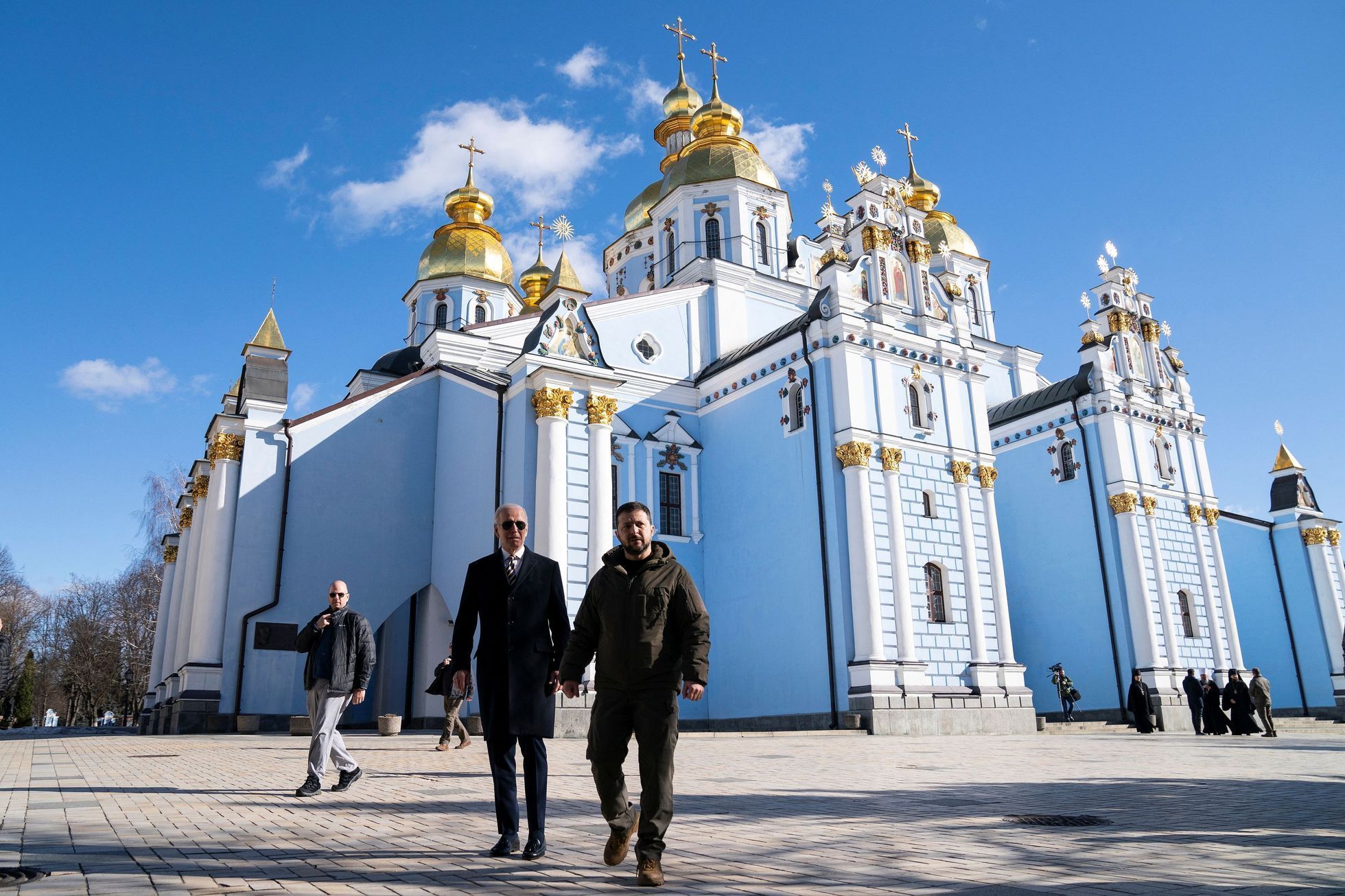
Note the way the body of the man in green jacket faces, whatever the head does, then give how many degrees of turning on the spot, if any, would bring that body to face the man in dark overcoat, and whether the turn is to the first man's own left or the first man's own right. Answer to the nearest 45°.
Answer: approximately 135° to the first man's own right

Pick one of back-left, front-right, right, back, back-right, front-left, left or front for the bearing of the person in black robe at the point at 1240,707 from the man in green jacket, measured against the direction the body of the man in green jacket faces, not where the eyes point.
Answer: back-left

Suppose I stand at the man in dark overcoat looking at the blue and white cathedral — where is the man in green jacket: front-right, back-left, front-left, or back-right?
back-right

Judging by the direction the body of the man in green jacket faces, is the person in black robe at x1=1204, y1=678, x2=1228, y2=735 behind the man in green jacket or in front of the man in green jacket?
behind

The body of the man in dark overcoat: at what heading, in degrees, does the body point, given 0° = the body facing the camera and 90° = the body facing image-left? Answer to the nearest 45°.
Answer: approximately 0°

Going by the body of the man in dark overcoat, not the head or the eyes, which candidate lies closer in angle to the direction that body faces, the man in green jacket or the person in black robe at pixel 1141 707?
the man in green jacket

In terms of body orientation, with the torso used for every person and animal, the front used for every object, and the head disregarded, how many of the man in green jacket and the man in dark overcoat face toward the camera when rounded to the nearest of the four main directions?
2

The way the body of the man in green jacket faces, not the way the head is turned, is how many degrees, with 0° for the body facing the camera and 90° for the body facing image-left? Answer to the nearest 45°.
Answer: approximately 0°

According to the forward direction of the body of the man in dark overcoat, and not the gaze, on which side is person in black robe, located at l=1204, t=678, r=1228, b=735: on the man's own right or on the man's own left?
on the man's own left

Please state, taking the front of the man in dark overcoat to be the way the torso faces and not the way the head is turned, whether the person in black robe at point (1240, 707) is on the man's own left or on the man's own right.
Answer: on the man's own left
